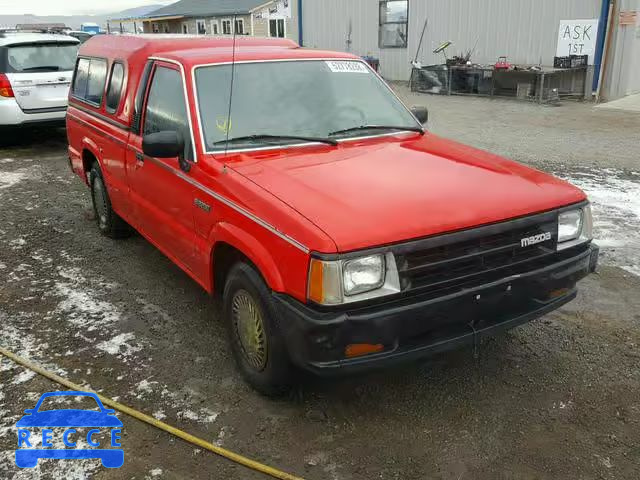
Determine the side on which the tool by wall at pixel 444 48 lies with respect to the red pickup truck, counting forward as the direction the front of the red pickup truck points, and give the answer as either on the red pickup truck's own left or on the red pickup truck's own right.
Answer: on the red pickup truck's own left

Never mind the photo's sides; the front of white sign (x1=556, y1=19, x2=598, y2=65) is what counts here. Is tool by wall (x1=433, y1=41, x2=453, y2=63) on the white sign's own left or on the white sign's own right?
on the white sign's own right

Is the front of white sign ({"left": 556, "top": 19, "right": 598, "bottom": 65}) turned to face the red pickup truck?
yes

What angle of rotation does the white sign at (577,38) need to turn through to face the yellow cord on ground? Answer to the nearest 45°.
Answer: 0° — it already faces it

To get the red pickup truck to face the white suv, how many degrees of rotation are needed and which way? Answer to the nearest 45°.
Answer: approximately 180°

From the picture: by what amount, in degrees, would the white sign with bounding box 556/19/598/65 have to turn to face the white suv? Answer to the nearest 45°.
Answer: approximately 45° to its right

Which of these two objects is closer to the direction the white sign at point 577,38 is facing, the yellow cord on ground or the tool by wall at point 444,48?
the yellow cord on ground

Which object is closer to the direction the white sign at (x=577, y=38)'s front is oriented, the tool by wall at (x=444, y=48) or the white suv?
the white suv

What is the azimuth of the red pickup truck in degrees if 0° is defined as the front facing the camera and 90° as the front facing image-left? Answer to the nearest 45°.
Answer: approximately 315°
